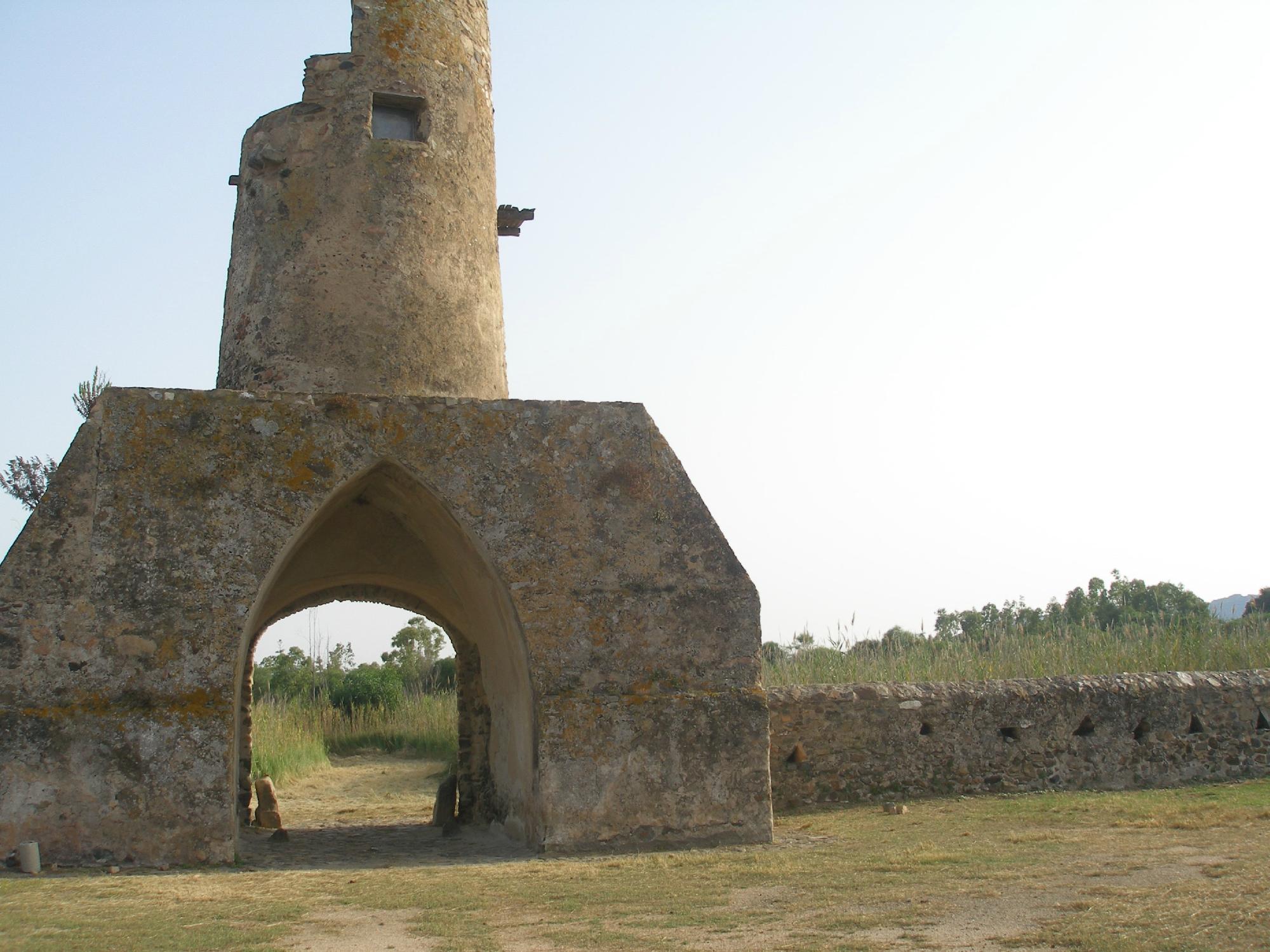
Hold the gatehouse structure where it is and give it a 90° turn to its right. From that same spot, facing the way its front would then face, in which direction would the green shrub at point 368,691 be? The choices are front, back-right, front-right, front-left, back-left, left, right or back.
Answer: right

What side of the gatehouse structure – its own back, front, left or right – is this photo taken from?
front

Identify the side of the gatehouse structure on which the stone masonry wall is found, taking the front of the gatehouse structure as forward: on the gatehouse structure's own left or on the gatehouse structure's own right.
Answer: on the gatehouse structure's own left
